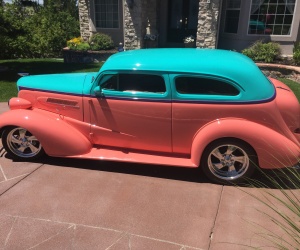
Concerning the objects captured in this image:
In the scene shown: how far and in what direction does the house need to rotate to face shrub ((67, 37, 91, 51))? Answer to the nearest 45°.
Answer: approximately 90° to its right

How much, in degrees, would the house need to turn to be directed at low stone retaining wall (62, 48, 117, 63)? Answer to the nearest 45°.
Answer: approximately 90° to its right

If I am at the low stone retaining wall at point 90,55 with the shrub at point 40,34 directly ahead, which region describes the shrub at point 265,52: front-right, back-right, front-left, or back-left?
back-right

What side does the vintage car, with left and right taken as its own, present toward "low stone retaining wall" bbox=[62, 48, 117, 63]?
right

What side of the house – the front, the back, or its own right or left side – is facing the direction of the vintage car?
front

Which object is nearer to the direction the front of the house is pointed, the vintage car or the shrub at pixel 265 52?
the vintage car

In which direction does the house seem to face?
toward the camera

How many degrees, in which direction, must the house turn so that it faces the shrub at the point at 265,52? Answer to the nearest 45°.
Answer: approximately 45° to its left

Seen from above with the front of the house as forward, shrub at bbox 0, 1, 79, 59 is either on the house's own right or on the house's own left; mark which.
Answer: on the house's own right

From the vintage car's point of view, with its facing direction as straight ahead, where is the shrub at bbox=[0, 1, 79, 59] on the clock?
The shrub is roughly at 2 o'clock from the vintage car.

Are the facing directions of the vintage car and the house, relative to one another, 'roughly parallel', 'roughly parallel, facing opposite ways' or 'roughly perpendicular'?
roughly perpendicular

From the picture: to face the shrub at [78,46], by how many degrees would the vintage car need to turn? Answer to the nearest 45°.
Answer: approximately 90° to its right

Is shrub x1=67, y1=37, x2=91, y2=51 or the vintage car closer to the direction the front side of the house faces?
the vintage car

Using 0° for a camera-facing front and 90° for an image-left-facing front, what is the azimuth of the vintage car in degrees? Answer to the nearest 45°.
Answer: approximately 90°

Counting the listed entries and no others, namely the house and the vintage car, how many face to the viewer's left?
1
